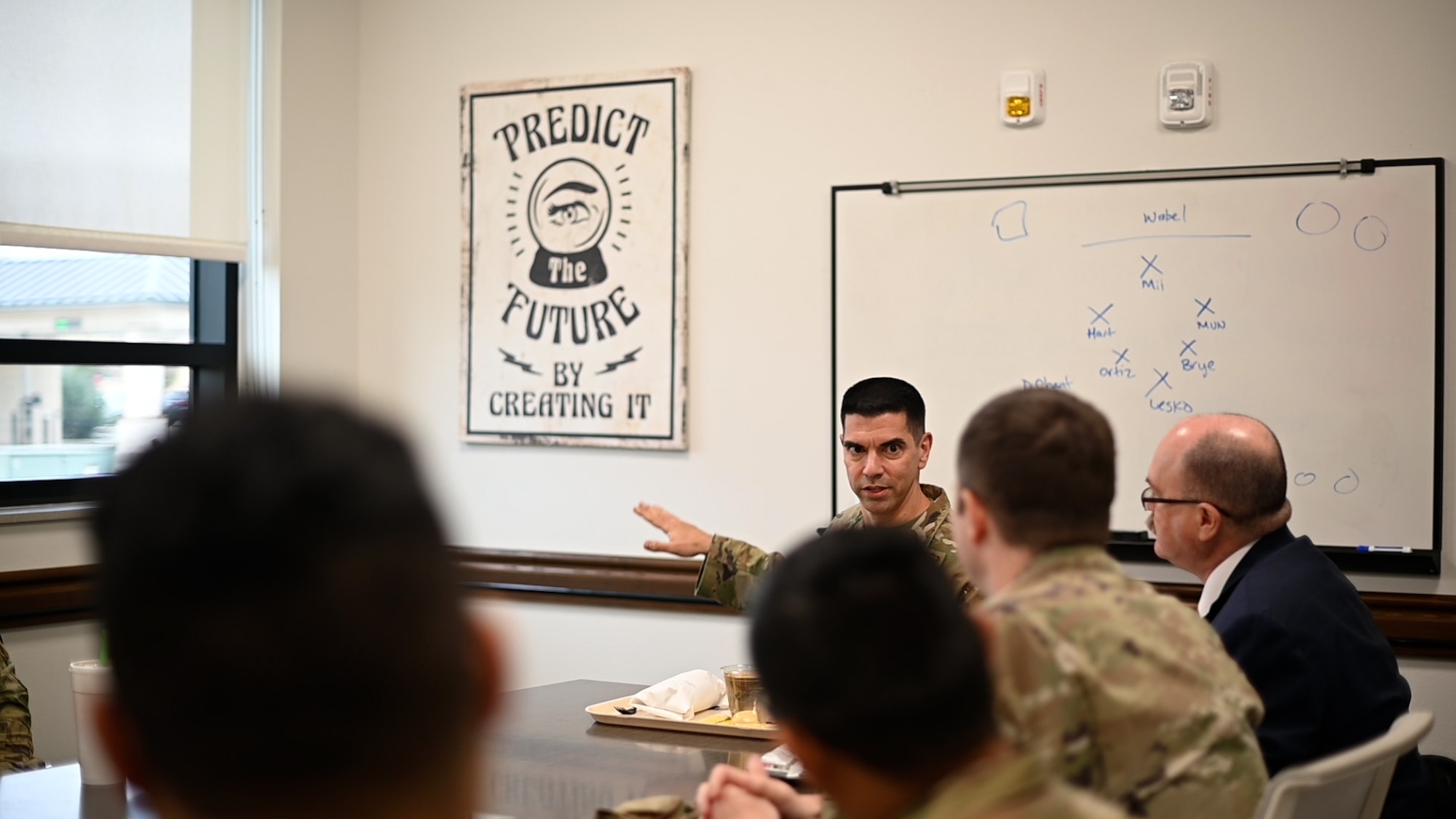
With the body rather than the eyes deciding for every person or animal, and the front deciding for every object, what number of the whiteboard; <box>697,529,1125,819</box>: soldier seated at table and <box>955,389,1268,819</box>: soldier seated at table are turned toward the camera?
1

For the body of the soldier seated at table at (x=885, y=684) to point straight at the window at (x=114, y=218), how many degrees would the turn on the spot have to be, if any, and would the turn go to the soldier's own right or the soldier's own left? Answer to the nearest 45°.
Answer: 0° — they already face it

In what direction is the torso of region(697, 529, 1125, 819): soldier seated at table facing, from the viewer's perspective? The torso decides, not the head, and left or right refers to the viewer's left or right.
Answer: facing away from the viewer and to the left of the viewer

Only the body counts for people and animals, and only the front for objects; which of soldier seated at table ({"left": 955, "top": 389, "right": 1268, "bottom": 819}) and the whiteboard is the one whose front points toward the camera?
the whiteboard

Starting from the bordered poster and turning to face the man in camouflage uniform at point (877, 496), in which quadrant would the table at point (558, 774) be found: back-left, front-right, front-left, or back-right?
front-right

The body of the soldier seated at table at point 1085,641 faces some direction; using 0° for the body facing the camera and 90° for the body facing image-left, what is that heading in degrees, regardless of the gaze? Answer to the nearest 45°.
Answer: approximately 135°

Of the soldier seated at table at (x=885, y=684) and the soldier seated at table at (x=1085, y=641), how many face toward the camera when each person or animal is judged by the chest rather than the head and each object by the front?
0

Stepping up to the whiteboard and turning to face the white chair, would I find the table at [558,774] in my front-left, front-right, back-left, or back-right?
front-right

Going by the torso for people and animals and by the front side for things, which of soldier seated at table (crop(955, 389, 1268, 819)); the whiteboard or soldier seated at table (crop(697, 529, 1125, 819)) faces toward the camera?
the whiteboard

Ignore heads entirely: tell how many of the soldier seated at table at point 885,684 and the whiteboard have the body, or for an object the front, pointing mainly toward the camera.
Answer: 1

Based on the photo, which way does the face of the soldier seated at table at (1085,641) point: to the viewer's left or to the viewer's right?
to the viewer's left

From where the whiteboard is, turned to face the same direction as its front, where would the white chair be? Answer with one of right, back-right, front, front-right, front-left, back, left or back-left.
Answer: front

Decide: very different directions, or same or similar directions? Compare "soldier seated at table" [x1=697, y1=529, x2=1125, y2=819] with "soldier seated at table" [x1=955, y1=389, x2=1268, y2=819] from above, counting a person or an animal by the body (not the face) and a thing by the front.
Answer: same or similar directions

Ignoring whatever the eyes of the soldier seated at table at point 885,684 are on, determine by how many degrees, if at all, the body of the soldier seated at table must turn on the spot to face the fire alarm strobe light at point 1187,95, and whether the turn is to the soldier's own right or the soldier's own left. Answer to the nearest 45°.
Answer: approximately 45° to the soldier's own right

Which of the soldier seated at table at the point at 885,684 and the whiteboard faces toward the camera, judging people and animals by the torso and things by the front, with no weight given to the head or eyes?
the whiteboard

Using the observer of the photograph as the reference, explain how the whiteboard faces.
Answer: facing the viewer
